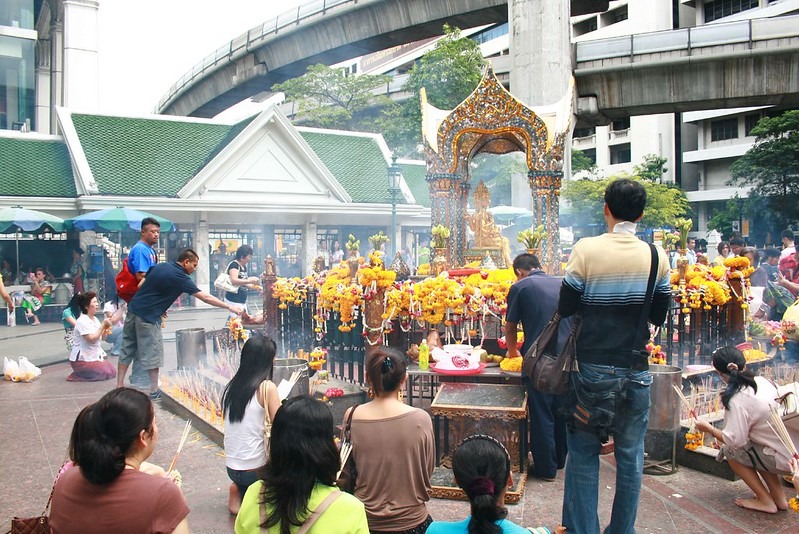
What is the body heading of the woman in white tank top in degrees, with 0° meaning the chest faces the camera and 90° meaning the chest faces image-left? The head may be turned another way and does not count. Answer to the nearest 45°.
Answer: approximately 225°

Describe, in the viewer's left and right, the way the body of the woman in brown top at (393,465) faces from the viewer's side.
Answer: facing away from the viewer

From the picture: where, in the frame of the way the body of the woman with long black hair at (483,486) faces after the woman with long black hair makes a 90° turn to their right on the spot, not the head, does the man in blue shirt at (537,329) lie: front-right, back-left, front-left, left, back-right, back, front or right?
left

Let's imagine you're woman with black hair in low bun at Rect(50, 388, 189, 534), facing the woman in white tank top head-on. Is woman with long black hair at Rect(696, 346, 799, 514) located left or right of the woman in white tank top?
right

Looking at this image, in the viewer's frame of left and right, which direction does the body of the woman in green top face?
facing away from the viewer

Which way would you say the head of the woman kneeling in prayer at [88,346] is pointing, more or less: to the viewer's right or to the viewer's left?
to the viewer's right

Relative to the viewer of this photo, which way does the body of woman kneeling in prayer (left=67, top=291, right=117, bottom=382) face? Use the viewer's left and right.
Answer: facing to the right of the viewer

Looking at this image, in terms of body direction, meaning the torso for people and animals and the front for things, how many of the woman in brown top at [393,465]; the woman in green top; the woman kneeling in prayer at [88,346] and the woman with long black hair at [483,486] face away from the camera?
3

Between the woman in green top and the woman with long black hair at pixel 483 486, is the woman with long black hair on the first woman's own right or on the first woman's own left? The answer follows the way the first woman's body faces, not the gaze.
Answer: on the first woman's own right

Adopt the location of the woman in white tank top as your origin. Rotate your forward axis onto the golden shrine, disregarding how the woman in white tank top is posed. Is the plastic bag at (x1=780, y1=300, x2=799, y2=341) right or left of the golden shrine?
right

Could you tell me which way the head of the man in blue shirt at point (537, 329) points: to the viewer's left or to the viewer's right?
to the viewer's left

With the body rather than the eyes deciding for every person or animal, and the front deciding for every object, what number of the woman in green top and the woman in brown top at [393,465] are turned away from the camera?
2

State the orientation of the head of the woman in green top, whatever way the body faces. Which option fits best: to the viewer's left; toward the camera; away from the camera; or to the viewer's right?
away from the camera

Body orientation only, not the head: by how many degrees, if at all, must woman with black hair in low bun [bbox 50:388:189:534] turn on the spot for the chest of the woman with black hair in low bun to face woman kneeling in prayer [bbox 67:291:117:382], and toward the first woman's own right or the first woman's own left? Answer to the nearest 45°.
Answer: approximately 45° to the first woman's own left

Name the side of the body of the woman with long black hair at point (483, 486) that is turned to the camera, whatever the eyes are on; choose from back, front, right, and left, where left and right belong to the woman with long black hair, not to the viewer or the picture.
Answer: back

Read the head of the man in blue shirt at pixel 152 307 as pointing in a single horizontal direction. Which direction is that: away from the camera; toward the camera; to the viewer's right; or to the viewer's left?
to the viewer's right

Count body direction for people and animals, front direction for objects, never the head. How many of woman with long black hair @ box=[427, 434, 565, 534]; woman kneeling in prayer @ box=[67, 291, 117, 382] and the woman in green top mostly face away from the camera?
2

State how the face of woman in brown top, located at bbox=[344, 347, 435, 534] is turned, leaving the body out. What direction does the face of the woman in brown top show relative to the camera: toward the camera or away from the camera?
away from the camera

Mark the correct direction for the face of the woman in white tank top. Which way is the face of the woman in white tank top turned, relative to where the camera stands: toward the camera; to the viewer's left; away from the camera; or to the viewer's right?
away from the camera

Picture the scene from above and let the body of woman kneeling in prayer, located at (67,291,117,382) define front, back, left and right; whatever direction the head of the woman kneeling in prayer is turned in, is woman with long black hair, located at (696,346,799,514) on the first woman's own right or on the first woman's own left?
on the first woman's own right
